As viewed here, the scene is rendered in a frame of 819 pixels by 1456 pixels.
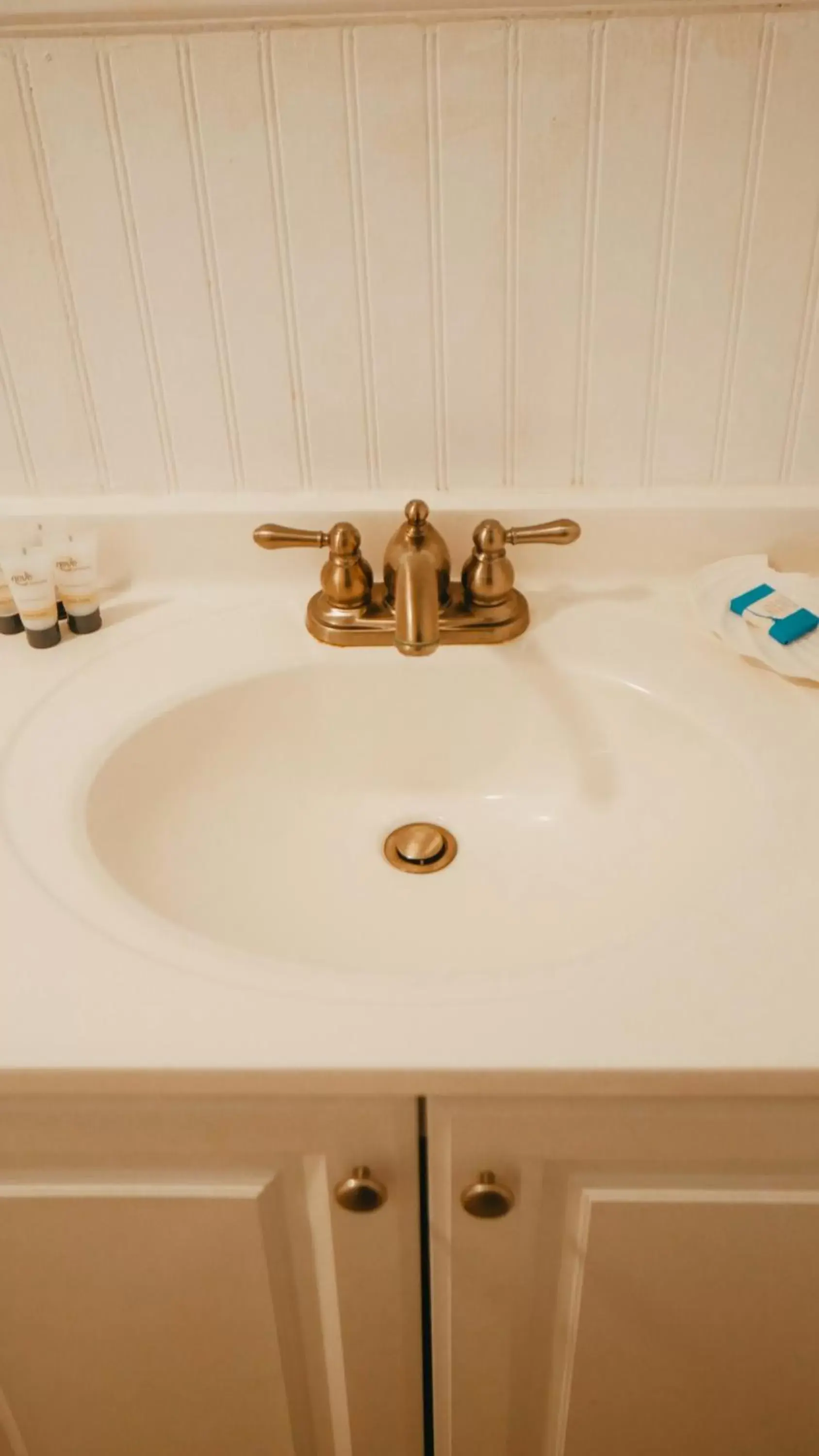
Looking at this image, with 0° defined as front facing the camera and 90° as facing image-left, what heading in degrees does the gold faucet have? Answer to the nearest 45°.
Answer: approximately 0°

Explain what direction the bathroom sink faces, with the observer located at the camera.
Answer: facing the viewer
